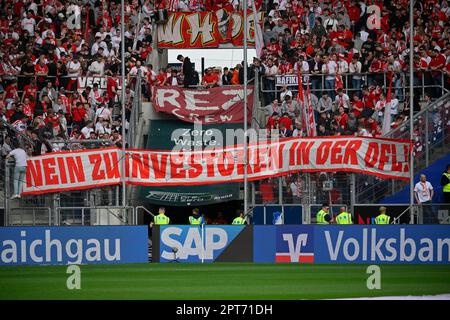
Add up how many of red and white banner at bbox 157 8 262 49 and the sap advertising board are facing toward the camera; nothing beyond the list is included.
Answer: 2

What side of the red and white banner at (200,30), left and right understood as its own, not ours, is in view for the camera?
front

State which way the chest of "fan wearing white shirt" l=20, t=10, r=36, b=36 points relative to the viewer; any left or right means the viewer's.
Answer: facing the viewer

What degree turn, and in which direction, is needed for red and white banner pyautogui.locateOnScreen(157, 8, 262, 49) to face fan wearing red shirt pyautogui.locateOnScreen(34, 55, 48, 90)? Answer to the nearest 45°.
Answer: approximately 90° to its right

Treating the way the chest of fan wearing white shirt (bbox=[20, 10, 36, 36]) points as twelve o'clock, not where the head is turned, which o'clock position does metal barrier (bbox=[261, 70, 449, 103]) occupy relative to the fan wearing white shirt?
The metal barrier is roughly at 10 o'clock from the fan wearing white shirt.

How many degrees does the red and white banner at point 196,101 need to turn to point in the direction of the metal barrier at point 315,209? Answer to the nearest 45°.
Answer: approximately 45° to its left

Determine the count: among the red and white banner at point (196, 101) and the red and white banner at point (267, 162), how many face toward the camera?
2

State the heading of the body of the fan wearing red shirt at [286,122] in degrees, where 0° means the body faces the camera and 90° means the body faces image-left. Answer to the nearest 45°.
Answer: approximately 0°

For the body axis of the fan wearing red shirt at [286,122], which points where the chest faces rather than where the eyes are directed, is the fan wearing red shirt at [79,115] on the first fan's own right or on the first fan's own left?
on the first fan's own right

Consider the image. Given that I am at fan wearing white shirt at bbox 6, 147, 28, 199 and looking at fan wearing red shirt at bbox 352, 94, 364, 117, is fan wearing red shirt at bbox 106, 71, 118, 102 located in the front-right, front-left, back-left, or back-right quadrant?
front-left

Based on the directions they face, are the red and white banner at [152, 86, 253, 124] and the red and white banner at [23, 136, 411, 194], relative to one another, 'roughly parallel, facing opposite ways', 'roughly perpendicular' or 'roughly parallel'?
roughly parallel
